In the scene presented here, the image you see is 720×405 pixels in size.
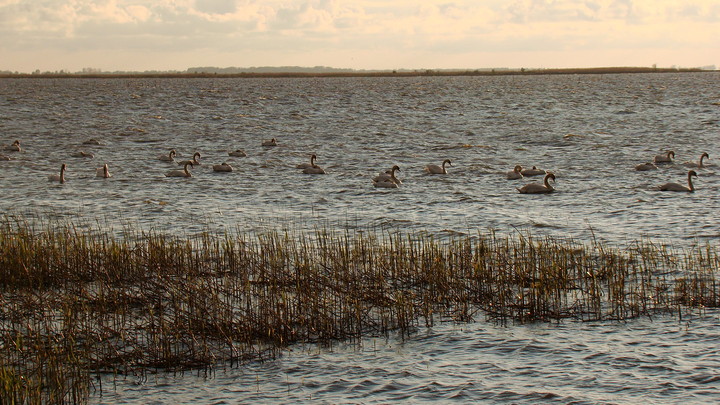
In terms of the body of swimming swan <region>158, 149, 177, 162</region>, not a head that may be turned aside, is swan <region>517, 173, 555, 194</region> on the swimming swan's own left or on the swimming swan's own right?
on the swimming swan's own right

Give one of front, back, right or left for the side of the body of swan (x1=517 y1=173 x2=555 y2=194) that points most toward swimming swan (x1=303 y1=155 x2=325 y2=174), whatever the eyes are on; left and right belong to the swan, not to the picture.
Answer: back

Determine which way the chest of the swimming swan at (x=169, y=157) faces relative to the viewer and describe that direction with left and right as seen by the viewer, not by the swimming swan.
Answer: facing to the right of the viewer

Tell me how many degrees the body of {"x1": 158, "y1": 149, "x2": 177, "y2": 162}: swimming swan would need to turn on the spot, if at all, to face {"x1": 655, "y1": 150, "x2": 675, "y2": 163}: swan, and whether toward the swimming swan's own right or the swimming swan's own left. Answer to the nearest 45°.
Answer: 0° — it already faces it

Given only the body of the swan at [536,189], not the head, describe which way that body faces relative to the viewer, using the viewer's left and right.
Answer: facing to the right of the viewer

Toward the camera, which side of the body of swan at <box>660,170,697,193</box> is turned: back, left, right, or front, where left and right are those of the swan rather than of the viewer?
right

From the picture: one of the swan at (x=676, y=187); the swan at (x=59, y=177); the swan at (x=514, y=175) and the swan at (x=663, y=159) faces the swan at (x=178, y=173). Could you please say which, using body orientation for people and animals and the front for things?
the swan at (x=59, y=177)

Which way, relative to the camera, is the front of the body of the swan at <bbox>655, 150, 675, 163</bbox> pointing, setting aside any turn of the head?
to the viewer's right

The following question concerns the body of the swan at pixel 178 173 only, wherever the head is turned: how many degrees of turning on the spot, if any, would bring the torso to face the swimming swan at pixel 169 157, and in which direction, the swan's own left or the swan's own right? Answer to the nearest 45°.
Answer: approximately 90° to the swan's own left

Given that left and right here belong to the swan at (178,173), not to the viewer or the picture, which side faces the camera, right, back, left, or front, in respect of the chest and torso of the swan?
right

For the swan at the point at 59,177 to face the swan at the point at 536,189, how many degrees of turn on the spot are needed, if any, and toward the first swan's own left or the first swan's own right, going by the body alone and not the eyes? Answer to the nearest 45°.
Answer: approximately 45° to the first swan's own right

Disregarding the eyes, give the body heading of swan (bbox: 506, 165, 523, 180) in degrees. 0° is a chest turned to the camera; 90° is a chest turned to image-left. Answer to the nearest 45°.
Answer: approximately 270°

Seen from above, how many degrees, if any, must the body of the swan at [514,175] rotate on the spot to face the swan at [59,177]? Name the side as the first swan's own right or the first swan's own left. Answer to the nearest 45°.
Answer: approximately 180°

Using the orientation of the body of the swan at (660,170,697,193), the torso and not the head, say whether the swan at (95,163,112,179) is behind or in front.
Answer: behind

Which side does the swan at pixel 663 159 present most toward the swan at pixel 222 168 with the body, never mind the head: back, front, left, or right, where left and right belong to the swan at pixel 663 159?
back
